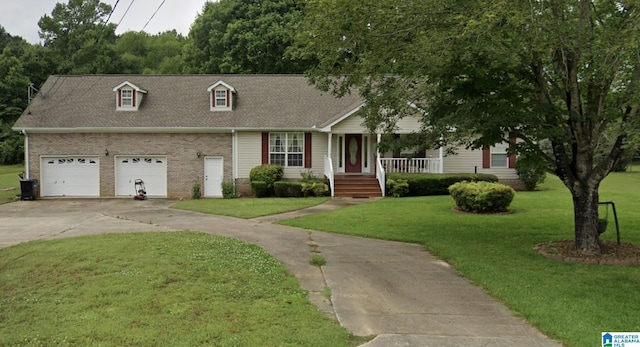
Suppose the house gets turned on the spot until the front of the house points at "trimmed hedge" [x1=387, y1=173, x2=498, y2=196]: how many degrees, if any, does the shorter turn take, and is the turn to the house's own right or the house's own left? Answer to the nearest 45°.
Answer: approximately 90° to the house's own left

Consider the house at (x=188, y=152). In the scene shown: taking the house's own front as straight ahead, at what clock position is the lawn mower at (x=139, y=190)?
The lawn mower is roughly at 3 o'clock from the house.

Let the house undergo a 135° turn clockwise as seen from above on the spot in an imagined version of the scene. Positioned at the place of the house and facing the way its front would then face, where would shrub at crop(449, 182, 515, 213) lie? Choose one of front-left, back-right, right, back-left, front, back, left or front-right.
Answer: back

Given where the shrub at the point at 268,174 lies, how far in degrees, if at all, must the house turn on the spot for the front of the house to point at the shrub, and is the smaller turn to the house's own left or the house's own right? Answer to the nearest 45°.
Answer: approximately 45° to the house's own left

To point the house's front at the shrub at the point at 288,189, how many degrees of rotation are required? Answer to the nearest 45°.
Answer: approximately 45° to its left

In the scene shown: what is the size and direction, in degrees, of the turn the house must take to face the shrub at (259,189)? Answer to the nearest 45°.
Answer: approximately 45° to its left

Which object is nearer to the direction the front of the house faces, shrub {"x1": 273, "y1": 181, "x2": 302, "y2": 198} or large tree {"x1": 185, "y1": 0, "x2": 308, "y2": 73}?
the shrub

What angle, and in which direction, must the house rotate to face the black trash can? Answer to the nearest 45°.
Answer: approximately 90° to its right

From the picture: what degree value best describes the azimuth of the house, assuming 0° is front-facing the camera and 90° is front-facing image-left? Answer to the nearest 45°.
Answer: approximately 0°

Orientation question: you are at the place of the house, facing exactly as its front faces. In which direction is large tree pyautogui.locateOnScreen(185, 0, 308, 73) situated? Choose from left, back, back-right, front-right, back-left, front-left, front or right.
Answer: back
